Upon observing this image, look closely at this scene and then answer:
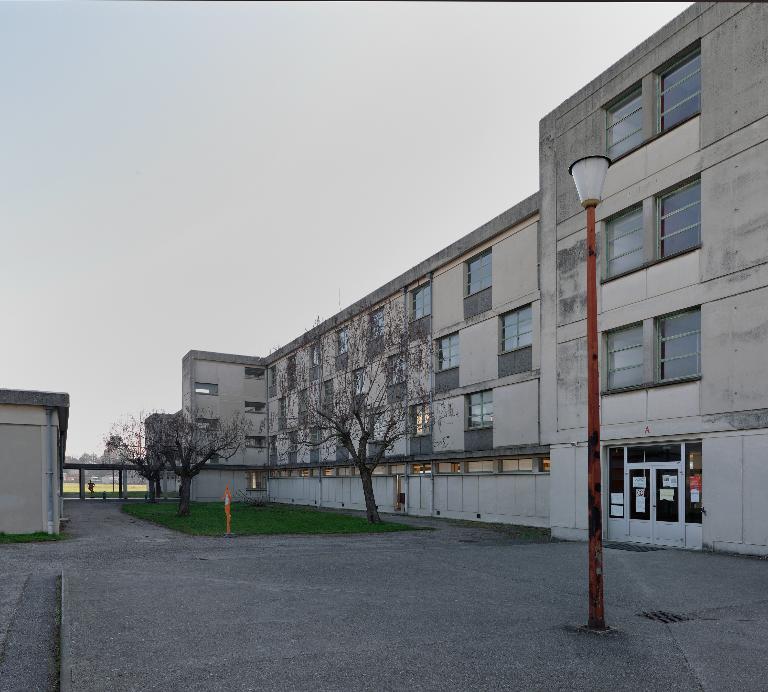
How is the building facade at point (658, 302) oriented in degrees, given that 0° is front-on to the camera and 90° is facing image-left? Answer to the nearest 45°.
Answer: approximately 45°

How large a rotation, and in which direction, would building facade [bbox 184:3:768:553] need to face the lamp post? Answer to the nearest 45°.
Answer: approximately 45° to its left

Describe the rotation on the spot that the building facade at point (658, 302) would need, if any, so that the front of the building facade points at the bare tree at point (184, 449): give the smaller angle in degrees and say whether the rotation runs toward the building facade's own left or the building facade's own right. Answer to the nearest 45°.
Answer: approximately 90° to the building facade's own right

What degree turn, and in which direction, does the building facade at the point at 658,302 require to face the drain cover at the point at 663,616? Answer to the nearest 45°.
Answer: approximately 45° to its left
